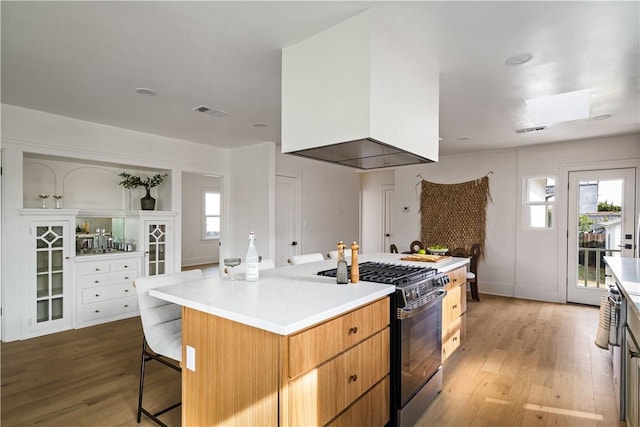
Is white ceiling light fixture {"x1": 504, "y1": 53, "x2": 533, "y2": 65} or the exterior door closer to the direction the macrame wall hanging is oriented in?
the white ceiling light fixture

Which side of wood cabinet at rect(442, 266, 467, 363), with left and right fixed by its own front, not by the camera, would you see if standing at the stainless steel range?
right

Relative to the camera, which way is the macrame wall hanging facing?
toward the camera

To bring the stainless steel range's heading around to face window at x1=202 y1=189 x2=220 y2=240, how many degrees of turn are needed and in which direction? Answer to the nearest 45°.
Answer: approximately 180°

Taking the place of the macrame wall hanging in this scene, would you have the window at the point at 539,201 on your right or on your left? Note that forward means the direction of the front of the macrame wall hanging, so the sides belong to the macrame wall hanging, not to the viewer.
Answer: on your left

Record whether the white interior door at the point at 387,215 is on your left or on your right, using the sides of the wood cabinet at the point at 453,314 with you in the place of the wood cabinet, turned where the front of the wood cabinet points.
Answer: on your left

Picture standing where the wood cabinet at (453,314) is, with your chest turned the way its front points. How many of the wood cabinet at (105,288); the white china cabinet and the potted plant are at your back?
3

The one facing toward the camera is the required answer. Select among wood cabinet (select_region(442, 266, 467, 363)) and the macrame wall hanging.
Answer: the macrame wall hanging

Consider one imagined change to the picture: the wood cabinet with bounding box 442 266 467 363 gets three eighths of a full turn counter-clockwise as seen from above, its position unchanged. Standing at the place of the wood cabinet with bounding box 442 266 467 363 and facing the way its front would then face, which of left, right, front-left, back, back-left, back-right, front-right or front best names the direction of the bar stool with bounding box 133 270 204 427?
left

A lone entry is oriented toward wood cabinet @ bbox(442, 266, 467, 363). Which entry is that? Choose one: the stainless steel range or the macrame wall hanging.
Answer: the macrame wall hanging

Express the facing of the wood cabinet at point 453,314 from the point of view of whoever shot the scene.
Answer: facing to the right of the viewer

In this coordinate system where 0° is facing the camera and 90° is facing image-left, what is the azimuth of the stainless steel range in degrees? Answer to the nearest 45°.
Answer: approximately 315°

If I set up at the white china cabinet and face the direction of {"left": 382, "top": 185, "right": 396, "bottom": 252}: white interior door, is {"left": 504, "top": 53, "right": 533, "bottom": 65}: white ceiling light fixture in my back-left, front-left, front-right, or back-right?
front-right

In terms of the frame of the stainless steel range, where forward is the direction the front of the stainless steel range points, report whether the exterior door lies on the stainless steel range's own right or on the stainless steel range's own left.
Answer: on the stainless steel range's own left

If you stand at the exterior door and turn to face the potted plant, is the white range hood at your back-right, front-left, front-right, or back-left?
front-left

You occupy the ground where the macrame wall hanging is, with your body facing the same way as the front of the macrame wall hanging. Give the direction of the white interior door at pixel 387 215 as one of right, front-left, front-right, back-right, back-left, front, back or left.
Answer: back-right
